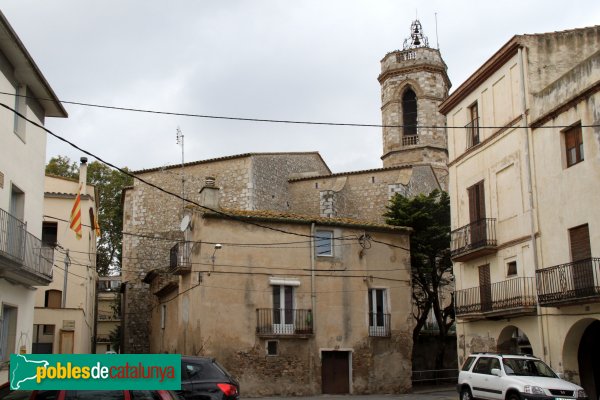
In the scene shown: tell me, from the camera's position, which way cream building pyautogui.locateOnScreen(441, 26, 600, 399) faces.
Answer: facing the viewer and to the left of the viewer

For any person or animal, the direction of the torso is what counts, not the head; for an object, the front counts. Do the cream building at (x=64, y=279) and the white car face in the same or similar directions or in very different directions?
same or similar directions

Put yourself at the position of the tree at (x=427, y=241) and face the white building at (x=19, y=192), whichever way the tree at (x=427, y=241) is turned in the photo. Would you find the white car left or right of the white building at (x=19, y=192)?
left

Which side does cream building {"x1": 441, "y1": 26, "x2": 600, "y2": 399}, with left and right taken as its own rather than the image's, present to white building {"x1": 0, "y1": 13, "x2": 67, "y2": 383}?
front

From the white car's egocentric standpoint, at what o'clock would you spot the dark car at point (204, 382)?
The dark car is roughly at 3 o'clock from the white car.

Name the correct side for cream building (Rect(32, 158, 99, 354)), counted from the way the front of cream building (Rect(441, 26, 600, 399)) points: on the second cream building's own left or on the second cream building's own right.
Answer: on the second cream building's own right

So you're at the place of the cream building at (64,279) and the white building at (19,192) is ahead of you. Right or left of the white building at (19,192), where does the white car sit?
left

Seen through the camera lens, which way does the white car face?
facing the viewer and to the right of the viewer

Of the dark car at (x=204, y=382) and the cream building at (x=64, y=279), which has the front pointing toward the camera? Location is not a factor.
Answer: the cream building

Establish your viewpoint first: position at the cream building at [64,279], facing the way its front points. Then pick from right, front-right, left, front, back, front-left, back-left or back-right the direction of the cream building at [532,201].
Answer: front-left

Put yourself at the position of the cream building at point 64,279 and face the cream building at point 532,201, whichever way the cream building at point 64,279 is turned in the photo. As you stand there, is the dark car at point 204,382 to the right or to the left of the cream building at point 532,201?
right

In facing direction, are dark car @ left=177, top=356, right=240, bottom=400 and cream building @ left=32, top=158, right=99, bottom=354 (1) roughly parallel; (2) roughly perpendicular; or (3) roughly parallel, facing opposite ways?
roughly perpendicular

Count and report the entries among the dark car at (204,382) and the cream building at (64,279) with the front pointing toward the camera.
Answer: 1

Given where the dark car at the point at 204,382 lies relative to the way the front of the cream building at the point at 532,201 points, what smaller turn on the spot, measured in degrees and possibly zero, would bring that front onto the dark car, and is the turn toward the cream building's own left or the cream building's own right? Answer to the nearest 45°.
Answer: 0° — it already faces it

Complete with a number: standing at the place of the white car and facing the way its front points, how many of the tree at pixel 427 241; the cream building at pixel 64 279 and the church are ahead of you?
0
